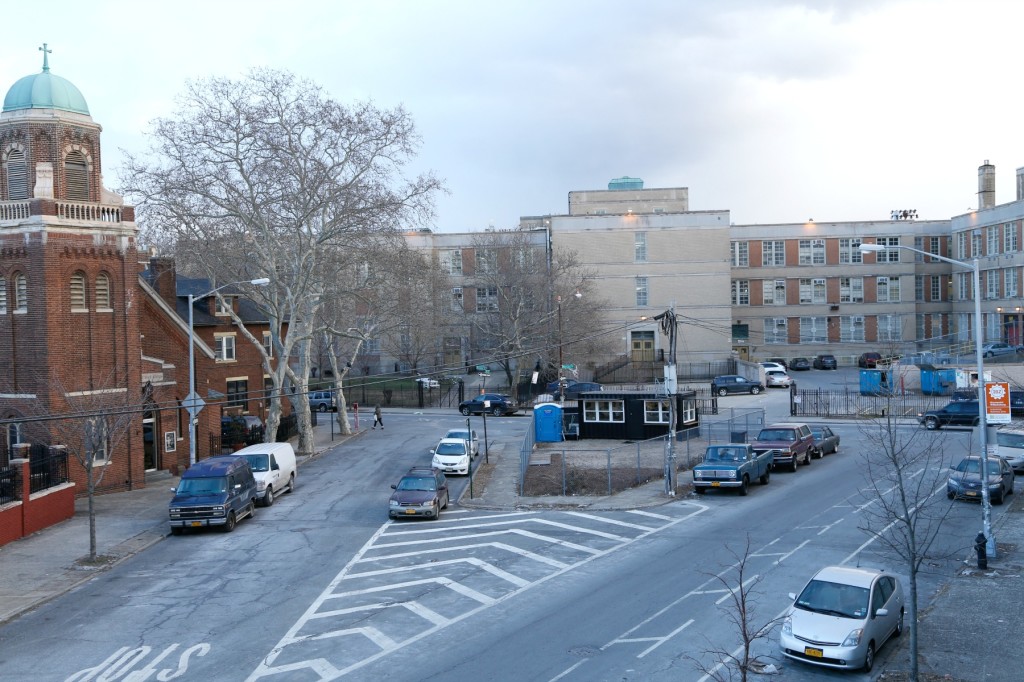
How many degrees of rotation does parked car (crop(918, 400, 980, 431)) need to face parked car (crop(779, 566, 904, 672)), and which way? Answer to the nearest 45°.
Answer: approximately 90° to its left

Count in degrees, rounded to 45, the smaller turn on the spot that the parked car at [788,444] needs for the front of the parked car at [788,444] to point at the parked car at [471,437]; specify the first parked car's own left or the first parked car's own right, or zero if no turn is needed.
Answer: approximately 45° to the first parked car's own right

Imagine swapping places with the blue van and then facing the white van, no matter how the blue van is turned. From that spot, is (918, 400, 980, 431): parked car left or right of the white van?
right

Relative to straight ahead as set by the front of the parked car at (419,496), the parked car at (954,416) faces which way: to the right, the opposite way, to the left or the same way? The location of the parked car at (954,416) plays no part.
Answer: to the right

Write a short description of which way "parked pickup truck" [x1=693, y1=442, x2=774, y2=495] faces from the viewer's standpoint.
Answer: facing the viewer and to the left of the viewer

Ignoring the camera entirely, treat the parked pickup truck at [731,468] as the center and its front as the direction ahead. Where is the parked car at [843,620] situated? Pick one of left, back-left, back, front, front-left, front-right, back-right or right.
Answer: front-left

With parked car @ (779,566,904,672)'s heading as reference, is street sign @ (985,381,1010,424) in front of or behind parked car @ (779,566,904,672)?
behind

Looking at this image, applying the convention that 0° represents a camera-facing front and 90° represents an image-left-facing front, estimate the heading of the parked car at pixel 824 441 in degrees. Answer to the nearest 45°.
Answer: approximately 45°

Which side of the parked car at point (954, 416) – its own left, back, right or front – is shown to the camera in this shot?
left

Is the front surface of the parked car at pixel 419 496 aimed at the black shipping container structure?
no

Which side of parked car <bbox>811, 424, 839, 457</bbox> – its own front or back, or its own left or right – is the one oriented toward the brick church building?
front

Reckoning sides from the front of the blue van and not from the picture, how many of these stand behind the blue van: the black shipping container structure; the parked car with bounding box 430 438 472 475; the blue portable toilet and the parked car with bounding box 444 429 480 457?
4

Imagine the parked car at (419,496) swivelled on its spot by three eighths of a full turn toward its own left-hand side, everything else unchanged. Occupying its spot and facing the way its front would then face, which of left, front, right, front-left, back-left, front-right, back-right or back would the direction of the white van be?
back-left
